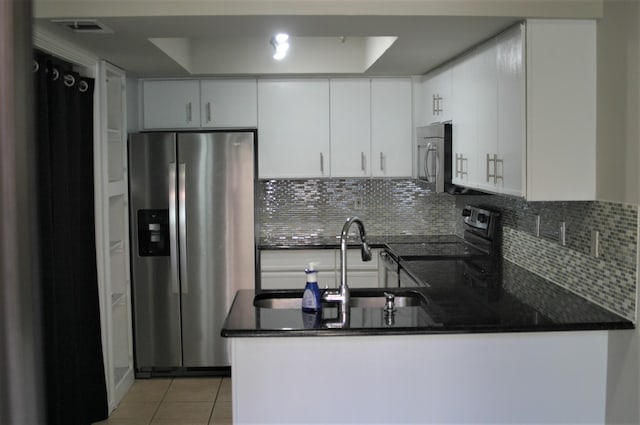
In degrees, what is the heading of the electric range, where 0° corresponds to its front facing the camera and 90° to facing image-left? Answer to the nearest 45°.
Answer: approximately 90°

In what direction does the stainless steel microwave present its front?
to the viewer's left

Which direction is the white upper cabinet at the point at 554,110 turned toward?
to the viewer's left

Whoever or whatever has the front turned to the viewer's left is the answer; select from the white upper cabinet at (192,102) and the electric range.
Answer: the electric range

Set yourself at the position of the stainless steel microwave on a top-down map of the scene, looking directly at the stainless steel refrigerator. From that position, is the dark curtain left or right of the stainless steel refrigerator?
left

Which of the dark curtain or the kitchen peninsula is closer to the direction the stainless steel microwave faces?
the dark curtain

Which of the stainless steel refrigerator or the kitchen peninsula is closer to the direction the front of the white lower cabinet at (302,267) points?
the kitchen peninsula

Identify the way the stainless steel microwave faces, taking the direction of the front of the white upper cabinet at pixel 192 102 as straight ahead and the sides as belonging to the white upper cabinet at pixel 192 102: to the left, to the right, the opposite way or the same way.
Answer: to the right

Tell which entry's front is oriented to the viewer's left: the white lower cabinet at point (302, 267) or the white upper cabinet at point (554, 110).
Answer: the white upper cabinet

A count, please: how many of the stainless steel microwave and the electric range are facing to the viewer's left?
2

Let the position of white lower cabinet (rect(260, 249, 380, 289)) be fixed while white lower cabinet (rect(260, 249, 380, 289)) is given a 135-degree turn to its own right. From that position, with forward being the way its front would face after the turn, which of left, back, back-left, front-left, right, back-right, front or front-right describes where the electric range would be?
back

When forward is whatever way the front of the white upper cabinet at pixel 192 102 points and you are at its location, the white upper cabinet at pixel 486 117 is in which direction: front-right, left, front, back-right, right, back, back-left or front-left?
front-left

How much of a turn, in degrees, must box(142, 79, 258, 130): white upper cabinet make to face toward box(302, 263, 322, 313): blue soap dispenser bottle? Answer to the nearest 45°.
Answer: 0° — it already faces it

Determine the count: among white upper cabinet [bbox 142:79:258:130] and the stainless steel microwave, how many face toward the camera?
1
